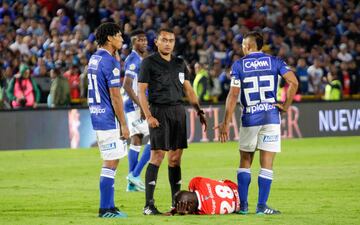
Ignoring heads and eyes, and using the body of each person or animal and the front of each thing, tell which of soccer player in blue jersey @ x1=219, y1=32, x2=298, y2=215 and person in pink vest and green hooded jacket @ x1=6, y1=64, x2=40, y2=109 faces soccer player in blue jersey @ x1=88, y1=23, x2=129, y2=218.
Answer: the person in pink vest and green hooded jacket

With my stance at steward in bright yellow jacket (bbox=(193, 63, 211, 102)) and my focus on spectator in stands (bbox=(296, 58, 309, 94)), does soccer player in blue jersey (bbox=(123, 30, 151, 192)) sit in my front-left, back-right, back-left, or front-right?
back-right

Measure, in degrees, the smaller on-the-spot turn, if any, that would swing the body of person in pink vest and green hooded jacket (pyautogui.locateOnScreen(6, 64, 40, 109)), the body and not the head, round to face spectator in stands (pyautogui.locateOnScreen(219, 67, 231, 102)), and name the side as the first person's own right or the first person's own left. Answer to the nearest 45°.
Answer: approximately 90° to the first person's own left

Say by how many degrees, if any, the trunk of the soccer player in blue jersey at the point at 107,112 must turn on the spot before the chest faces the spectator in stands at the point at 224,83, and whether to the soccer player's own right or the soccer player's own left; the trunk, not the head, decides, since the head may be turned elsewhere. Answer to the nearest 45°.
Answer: approximately 45° to the soccer player's own left

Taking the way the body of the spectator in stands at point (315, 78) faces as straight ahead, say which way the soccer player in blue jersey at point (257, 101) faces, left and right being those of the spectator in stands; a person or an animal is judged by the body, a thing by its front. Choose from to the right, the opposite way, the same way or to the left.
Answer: the opposite way

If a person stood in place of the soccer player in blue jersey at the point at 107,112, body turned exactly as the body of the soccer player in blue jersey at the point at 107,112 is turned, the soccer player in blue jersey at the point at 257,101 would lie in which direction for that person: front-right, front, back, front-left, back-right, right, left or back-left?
front-right

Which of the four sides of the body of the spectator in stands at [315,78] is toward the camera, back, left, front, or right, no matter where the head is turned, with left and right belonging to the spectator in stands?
front

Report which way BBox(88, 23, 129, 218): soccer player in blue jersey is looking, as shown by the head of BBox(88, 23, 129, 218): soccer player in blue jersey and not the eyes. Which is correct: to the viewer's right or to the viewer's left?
to the viewer's right

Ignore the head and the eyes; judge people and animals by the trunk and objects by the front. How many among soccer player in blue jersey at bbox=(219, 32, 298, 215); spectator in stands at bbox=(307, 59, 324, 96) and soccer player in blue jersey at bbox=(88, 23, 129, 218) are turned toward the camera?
1

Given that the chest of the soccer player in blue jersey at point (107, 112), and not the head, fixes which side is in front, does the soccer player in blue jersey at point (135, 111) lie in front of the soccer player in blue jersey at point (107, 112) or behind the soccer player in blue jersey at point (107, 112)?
in front

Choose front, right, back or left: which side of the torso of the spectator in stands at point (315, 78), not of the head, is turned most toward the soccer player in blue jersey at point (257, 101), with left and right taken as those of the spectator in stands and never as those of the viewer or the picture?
front

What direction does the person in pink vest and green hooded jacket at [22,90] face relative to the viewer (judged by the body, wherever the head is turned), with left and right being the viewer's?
facing the viewer

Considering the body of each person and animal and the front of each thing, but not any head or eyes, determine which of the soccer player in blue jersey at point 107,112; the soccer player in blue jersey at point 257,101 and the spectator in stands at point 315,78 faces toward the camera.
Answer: the spectator in stands

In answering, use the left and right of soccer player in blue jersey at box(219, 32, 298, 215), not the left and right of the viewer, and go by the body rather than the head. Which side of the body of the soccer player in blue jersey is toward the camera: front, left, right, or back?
back

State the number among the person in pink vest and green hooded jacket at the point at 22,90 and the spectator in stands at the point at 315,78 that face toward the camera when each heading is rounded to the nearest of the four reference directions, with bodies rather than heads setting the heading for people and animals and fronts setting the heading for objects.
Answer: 2

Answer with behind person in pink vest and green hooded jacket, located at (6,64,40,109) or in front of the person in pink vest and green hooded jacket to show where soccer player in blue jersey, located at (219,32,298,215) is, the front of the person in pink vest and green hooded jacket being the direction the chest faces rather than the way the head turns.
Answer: in front

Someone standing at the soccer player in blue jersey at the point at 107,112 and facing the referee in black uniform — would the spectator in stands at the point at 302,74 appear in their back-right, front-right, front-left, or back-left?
front-left
